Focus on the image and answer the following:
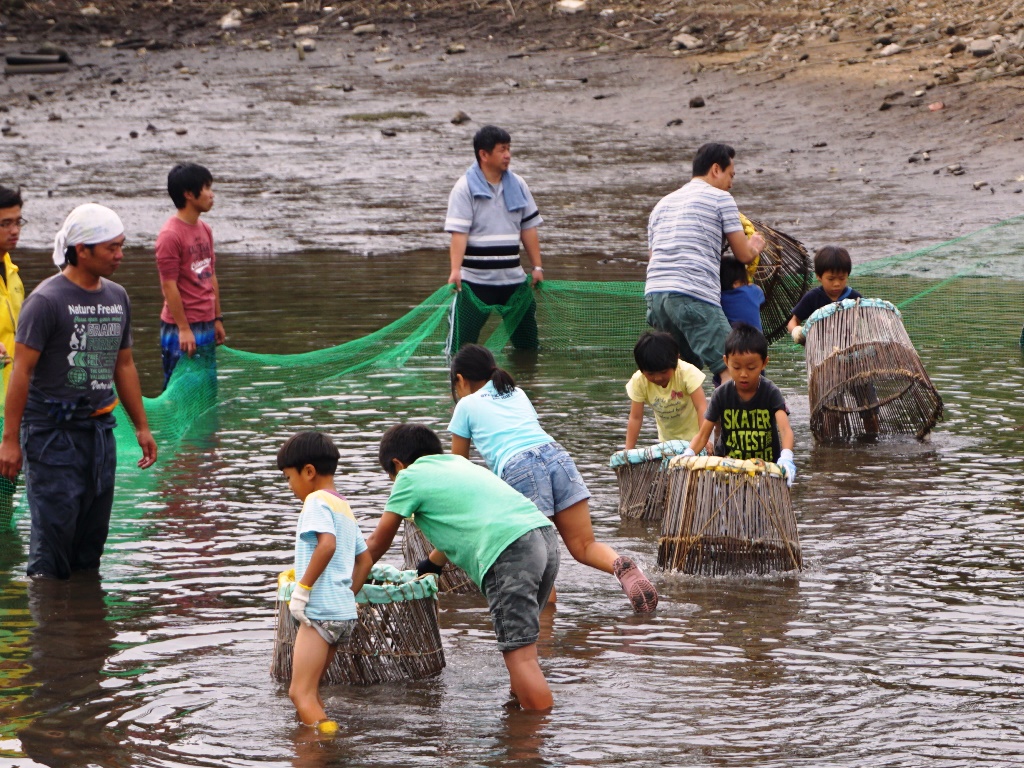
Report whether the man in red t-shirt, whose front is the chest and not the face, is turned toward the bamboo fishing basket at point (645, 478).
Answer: yes

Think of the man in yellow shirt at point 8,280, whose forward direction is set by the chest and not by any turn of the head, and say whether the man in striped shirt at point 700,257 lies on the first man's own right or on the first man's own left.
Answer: on the first man's own left

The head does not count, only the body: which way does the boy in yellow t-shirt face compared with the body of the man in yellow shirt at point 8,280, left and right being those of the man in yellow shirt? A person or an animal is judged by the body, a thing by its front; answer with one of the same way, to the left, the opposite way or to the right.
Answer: to the right

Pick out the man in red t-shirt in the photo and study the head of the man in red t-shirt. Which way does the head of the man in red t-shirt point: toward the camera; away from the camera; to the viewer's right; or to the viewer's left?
to the viewer's right

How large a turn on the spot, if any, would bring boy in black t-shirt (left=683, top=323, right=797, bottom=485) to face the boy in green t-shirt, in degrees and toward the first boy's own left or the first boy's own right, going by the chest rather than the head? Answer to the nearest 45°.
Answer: approximately 45° to the first boy's own right

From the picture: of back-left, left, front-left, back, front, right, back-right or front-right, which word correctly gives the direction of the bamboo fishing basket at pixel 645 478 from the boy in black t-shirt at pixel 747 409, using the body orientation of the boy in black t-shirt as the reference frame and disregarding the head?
back-right

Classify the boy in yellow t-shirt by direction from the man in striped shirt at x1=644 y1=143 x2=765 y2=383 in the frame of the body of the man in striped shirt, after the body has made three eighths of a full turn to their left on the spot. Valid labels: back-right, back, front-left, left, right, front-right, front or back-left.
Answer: left

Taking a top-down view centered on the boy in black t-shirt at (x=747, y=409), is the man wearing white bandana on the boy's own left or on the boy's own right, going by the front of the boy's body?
on the boy's own right
